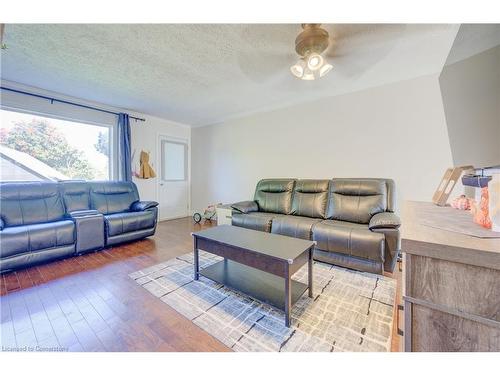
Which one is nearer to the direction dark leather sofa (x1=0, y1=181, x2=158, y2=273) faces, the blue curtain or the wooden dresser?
the wooden dresser

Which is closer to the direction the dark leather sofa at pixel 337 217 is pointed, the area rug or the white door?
the area rug

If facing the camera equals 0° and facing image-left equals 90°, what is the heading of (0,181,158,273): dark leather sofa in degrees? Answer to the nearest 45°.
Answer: approximately 315°

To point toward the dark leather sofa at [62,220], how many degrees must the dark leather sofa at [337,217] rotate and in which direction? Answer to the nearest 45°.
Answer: approximately 45° to its right

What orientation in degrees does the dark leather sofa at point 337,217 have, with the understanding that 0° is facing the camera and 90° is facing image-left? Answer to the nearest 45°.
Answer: approximately 45°
